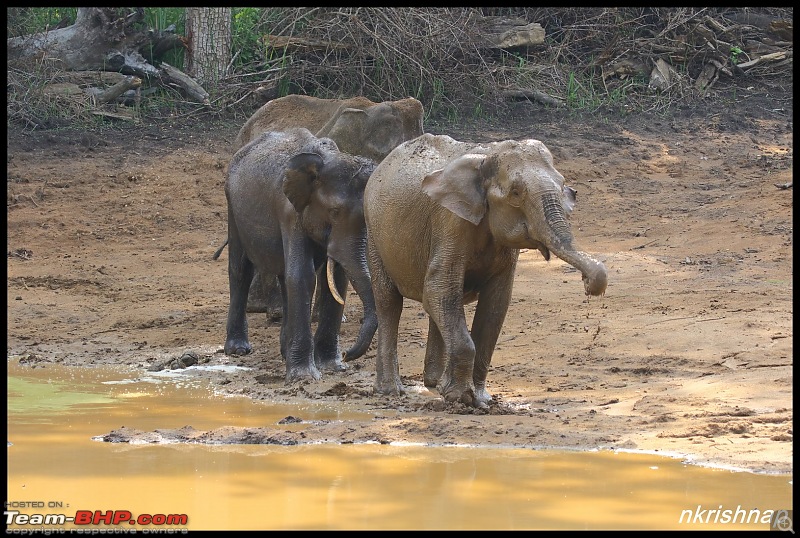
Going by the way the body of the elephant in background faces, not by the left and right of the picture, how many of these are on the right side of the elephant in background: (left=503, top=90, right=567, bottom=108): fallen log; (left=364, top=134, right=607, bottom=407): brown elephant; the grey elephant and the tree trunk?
2

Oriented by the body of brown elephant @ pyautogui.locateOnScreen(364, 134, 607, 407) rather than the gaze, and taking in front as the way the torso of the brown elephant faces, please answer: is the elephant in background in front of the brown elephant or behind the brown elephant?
behind

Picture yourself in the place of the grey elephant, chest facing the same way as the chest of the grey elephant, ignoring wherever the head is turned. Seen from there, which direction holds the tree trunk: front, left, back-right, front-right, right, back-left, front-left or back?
back-left

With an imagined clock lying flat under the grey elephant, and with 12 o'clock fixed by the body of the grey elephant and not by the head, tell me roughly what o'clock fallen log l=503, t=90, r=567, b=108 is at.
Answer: The fallen log is roughly at 8 o'clock from the grey elephant.

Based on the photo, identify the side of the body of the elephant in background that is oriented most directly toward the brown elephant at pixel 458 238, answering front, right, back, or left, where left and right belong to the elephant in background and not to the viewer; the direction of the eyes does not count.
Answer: right

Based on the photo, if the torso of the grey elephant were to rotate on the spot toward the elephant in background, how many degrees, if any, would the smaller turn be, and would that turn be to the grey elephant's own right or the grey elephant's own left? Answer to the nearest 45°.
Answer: approximately 135° to the grey elephant's own left

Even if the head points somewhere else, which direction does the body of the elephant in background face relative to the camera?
to the viewer's right
